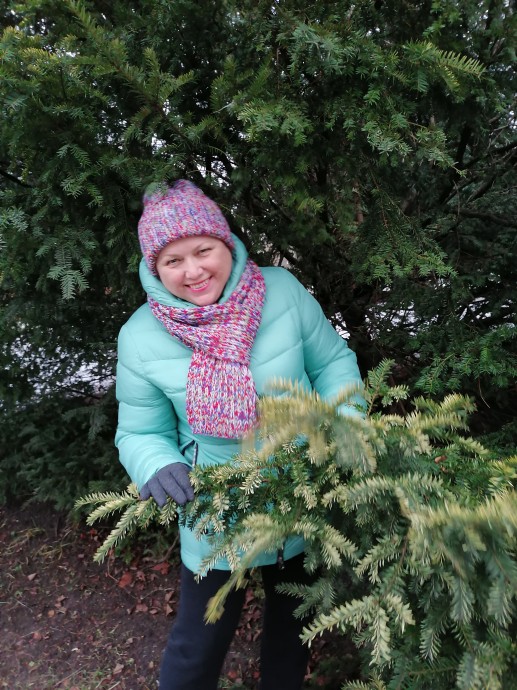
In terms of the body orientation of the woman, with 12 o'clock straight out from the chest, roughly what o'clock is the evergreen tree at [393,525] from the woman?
The evergreen tree is roughly at 11 o'clock from the woman.

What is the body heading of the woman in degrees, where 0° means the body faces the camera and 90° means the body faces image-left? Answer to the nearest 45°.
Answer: approximately 0°
